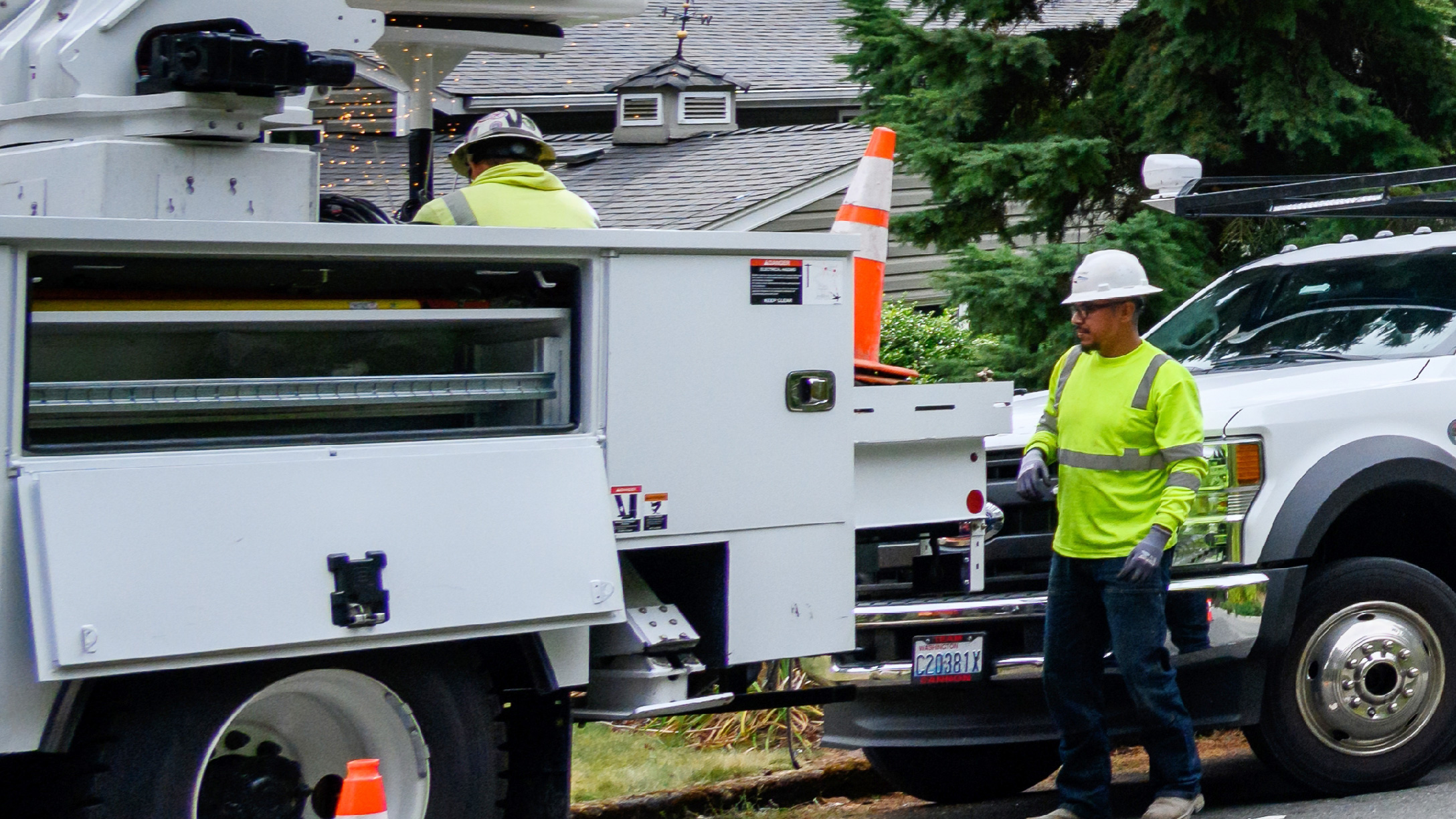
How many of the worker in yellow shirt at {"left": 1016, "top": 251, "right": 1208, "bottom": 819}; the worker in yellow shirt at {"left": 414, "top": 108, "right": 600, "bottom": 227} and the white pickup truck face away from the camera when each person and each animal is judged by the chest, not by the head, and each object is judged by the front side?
1

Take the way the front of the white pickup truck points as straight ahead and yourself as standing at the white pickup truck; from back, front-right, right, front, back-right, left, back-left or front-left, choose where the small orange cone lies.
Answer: front

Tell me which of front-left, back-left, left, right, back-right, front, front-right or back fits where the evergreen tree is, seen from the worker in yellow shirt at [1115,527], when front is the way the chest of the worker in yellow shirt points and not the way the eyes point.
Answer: back-right

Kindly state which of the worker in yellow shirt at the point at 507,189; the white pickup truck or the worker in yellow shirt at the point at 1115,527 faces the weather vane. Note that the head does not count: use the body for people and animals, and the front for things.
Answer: the worker in yellow shirt at the point at 507,189

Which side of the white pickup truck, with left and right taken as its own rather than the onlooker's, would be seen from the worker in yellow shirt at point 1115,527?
front

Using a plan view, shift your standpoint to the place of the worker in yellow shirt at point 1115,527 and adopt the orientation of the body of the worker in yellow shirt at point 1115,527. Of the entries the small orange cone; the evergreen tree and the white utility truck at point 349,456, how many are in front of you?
2

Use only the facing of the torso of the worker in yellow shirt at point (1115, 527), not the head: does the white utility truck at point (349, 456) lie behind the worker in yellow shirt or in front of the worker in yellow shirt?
in front

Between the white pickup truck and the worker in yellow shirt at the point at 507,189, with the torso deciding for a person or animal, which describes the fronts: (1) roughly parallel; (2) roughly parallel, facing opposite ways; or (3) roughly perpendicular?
roughly perpendicular

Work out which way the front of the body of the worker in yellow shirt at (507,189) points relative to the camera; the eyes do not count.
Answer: away from the camera

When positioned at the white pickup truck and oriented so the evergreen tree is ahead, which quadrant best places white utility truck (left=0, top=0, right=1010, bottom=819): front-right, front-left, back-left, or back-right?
back-left

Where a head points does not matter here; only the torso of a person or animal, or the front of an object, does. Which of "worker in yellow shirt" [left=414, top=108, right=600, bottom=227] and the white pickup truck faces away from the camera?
the worker in yellow shirt

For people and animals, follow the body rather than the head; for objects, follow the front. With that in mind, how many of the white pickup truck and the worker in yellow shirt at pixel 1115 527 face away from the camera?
0

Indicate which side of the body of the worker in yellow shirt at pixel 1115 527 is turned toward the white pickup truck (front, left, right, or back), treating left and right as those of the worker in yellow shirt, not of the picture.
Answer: back

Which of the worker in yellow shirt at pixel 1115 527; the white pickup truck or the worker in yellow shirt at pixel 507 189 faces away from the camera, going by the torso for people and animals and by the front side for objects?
the worker in yellow shirt at pixel 507 189

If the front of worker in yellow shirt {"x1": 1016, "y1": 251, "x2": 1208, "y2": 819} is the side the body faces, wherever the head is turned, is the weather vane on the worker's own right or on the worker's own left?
on the worker's own right

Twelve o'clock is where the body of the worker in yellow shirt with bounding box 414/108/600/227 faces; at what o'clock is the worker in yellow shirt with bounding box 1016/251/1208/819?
the worker in yellow shirt with bounding box 1016/251/1208/819 is roughly at 3 o'clock from the worker in yellow shirt with bounding box 414/108/600/227.
